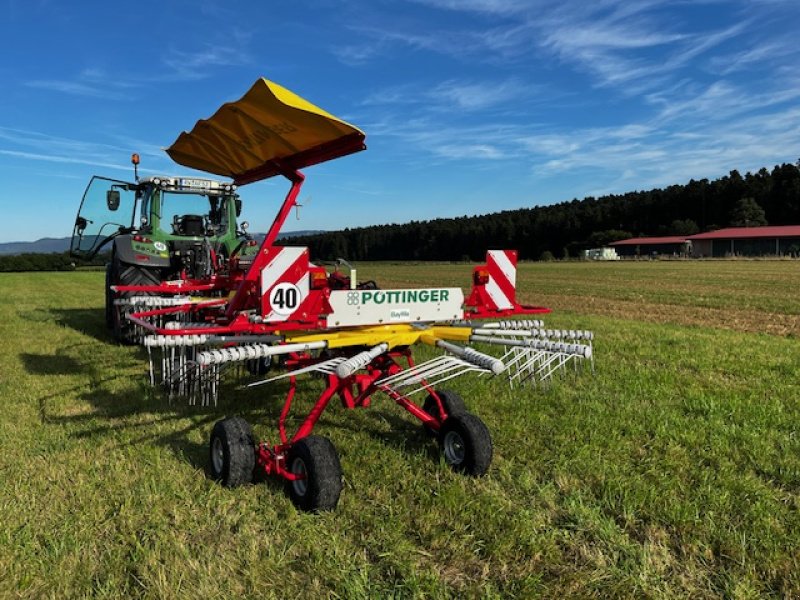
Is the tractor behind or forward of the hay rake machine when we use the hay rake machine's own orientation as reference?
forward

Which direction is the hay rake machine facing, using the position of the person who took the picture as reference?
facing away from the viewer and to the left of the viewer
